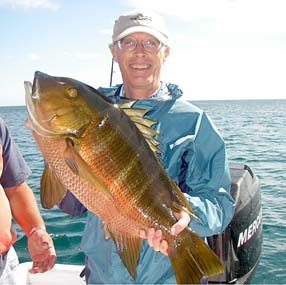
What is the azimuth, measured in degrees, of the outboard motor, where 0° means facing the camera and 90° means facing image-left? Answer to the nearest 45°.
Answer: approximately 45°

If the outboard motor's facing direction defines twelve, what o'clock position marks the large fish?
The large fish is roughly at 11 o'clock from the outboard motor.

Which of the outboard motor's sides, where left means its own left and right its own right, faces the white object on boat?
front
